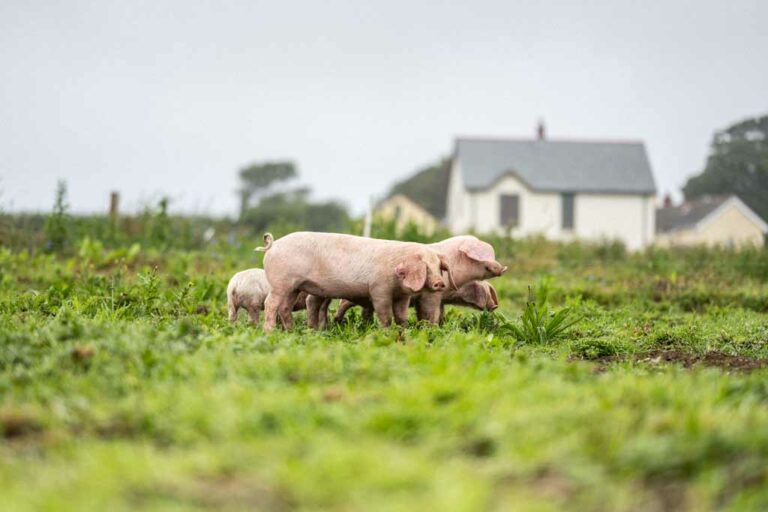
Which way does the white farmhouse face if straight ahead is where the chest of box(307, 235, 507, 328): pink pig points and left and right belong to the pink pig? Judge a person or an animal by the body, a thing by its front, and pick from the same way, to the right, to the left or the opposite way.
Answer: to the right

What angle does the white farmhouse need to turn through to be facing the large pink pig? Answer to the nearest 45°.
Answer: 0° — it already faces it

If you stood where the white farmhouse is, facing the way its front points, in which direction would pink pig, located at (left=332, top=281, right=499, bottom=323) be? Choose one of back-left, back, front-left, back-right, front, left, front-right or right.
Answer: front

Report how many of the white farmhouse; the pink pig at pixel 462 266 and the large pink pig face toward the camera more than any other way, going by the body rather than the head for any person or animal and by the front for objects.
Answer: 1

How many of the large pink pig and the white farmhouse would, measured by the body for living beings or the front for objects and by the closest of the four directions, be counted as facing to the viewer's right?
1

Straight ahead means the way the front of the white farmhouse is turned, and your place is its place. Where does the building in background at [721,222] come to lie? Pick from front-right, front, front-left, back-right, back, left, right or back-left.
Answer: back-left

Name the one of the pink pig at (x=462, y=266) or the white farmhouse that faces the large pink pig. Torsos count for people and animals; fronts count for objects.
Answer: the white farmhouse

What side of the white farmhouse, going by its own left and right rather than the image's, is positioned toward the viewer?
front

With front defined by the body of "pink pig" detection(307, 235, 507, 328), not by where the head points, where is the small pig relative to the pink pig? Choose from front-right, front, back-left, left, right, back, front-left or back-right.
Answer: back

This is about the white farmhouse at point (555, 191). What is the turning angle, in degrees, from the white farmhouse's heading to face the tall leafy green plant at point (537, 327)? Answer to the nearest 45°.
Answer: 0° — it already faces it

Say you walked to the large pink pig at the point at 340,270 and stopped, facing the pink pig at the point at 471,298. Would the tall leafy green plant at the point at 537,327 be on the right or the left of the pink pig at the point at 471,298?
right

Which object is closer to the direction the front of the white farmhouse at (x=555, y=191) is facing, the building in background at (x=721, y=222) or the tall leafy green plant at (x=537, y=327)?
the tall leafy green plant

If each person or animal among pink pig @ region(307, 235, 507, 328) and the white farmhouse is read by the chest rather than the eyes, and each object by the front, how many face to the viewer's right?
1

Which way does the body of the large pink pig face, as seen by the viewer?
to the viewer's right

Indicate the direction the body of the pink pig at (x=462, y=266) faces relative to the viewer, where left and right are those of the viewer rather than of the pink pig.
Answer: facing to the right of the viewer

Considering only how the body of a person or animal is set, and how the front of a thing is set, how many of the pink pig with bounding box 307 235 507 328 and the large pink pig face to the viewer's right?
2

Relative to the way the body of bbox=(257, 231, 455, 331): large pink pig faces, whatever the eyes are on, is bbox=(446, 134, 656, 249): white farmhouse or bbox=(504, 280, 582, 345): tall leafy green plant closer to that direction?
the tall leafy green plant
